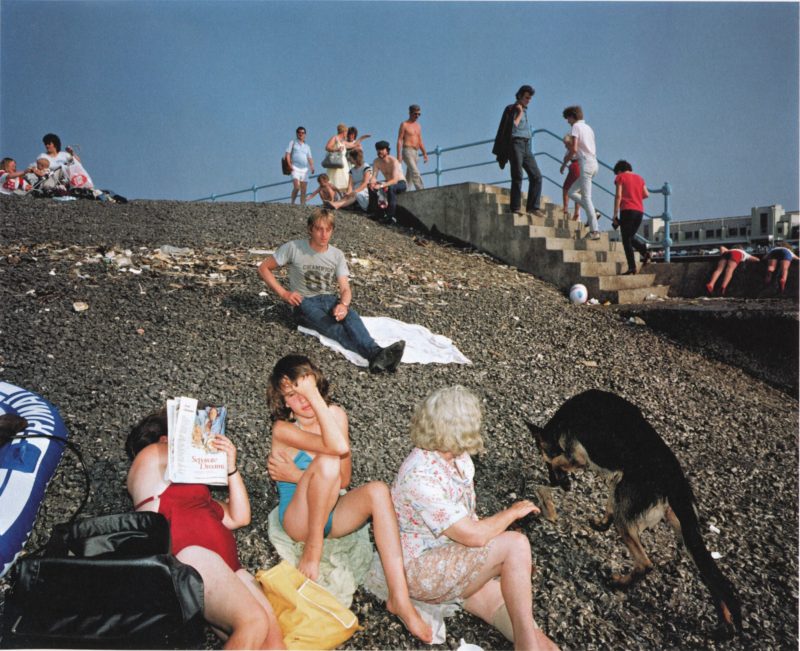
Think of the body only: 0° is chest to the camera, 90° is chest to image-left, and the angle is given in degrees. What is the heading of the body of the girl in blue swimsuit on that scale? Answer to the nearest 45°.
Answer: approximately 315°

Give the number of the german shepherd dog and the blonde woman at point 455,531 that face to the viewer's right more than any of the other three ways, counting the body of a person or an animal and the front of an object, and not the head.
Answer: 1

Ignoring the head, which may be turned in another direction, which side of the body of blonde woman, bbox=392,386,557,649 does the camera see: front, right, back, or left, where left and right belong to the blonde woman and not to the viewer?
right

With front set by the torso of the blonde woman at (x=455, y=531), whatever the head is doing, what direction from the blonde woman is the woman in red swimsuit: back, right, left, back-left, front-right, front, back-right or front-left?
back

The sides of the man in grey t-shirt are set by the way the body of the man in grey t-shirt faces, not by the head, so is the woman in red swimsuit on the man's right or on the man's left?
on the man's right

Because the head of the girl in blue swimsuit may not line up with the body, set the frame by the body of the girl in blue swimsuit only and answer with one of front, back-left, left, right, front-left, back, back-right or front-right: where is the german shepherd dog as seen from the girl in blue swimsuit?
front-left

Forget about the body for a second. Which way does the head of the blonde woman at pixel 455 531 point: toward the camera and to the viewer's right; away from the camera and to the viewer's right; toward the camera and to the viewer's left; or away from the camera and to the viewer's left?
away from the camera and to the viewer's right

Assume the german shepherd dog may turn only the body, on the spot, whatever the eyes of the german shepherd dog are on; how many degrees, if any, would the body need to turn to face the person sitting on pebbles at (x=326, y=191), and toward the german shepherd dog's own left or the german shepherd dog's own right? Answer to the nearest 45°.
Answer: approximately 45° to the german shepherd dog's own right

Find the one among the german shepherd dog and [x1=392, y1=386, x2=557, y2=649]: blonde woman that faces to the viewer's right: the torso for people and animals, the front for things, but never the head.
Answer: the blonde woman

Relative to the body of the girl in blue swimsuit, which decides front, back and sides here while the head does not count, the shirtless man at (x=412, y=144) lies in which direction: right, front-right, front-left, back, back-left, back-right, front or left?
back-left

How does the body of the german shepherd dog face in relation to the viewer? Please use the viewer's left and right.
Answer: facing to the left of the viewer

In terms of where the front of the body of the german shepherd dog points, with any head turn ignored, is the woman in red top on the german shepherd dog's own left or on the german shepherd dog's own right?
on the german shepherd dog's own right

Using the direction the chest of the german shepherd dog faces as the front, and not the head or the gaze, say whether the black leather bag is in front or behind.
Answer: in front
